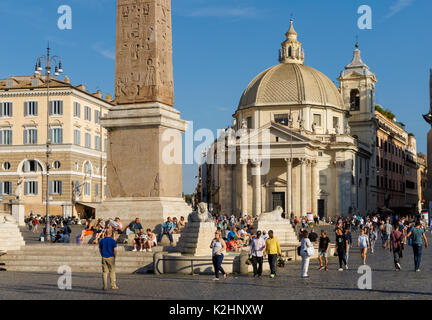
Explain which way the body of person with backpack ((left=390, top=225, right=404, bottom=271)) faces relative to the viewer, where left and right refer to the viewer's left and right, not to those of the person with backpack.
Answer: facing away from the viewer

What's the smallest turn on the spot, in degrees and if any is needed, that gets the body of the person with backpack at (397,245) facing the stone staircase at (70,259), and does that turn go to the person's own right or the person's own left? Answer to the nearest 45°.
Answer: approximately 90° to the person's own left

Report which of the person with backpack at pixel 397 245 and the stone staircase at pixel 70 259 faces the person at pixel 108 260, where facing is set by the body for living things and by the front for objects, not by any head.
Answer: the stone staircase

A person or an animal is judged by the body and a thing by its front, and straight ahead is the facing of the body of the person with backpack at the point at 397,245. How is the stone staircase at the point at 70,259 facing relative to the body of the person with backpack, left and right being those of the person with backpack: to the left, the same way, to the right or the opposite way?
the opposite way

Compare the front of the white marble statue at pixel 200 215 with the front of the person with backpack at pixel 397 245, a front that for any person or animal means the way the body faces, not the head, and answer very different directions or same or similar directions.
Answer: very different directions

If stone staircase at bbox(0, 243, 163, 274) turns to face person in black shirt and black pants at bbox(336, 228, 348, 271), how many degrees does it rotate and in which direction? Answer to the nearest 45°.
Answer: approximately 90° to its left

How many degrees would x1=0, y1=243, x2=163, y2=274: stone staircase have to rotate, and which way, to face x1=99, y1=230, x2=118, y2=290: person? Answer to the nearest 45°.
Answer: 0° — it already faces them

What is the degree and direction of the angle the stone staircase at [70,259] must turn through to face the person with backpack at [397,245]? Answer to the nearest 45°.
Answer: approximately 90° to its left
